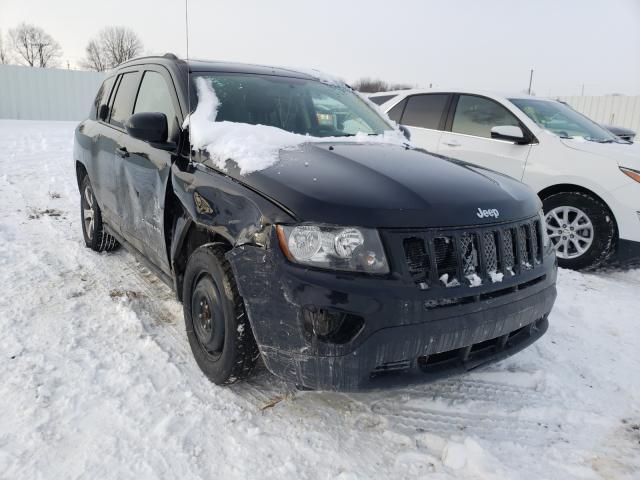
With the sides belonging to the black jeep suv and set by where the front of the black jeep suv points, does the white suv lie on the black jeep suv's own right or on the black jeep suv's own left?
on the black jeep suv's own left

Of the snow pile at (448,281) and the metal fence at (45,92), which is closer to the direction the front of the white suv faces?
the snow pile

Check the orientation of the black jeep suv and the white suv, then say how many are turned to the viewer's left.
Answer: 0

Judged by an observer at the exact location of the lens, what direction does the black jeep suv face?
facing the viewer and to the right of the viewer

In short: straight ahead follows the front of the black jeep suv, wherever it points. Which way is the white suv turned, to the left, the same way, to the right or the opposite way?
the same way

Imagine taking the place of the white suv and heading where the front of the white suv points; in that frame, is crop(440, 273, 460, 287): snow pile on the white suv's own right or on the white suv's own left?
on the white suv's own right

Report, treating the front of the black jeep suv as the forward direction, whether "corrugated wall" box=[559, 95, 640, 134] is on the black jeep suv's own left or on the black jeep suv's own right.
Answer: on the black jeep suv's own left

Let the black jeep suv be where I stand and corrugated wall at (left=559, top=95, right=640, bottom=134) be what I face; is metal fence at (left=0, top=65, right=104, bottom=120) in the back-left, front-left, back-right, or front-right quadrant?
front-left

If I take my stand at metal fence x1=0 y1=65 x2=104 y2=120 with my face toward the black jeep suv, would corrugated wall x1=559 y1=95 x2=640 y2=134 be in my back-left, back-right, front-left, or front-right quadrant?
front-left

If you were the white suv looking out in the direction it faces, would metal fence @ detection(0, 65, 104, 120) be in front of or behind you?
behind
